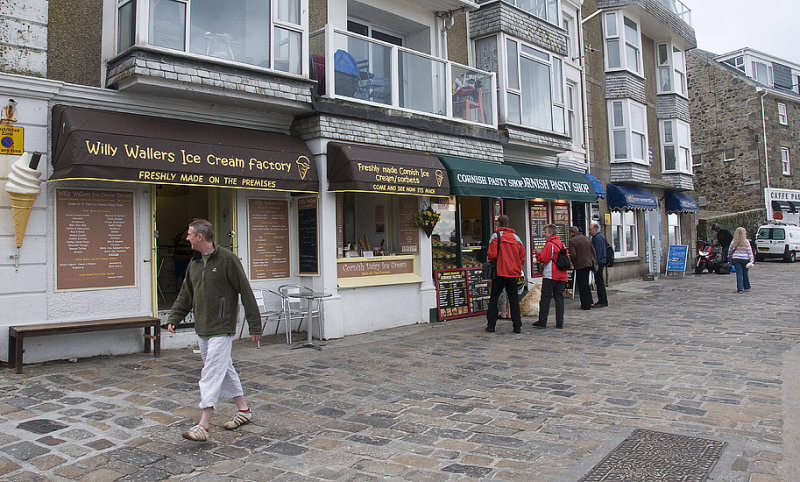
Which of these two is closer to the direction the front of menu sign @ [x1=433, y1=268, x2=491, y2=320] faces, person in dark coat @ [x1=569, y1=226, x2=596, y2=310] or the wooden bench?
the person in dark coat

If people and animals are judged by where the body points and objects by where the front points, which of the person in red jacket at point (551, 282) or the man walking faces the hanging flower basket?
the person in red jacket

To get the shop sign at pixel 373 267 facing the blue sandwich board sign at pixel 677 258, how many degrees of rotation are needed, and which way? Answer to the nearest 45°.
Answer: approximately 90° to its left

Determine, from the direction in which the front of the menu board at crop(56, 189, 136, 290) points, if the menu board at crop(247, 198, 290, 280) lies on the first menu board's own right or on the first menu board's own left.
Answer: on the first menu board's own left

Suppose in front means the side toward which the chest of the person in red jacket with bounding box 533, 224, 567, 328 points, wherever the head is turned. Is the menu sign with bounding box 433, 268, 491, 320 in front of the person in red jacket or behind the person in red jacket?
in front

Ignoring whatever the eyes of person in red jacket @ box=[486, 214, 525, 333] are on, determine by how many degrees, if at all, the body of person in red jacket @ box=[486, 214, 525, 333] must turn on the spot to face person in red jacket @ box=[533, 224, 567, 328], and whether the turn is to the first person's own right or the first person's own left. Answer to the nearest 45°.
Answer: approximately 45° to the first person's own right

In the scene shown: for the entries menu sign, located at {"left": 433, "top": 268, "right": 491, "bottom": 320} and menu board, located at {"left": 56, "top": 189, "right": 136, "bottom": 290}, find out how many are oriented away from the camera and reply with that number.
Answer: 0

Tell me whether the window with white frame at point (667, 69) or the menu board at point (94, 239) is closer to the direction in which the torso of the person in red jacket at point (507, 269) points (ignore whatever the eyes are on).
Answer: the window with white frame

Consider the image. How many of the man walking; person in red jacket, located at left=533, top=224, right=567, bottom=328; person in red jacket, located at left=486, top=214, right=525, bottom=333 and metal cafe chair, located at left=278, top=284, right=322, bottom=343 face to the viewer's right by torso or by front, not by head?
1

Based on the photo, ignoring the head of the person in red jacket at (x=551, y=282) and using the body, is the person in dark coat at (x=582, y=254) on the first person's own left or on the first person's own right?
on the first person's own right

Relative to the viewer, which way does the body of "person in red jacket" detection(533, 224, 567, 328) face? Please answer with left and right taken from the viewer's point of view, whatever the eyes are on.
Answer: facing to the left of the viewer
